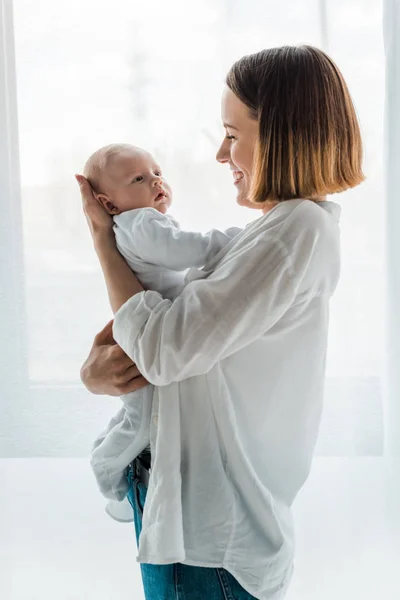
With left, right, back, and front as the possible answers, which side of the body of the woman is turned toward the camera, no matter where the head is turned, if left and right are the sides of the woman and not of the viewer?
left

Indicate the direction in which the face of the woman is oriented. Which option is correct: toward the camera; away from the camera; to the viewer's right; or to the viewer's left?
to the viewer's left
